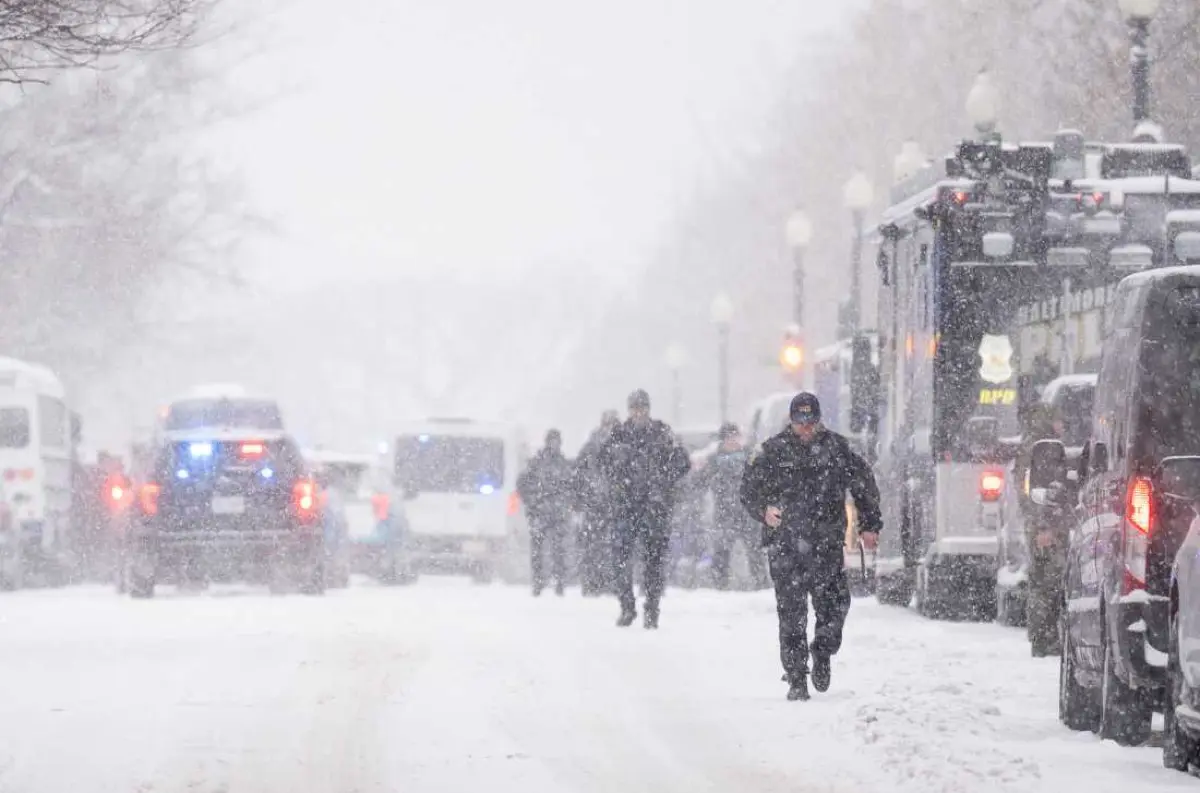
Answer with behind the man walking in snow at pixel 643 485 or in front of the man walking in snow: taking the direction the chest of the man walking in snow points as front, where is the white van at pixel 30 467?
behind

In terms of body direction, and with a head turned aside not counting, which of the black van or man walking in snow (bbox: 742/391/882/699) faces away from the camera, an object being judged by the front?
the black van

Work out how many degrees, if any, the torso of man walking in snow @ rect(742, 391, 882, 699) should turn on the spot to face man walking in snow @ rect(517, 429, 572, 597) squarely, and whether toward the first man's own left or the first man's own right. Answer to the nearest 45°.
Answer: approximately 180°

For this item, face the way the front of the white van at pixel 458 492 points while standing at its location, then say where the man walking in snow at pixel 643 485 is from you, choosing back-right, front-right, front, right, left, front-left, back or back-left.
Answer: back

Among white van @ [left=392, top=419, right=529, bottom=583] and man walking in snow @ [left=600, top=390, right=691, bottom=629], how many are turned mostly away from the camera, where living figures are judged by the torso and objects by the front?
1

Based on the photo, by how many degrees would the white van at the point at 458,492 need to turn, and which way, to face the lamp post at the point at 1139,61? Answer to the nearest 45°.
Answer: approximately 135° to its right

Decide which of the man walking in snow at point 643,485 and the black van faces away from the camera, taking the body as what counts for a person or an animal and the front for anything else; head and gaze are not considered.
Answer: the black van

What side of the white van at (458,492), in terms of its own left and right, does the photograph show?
back

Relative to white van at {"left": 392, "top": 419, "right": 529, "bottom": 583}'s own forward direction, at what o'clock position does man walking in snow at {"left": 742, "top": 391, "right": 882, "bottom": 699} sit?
The man walking in snow is roughly at 6 o'clock from the white van.
